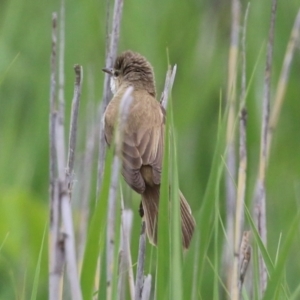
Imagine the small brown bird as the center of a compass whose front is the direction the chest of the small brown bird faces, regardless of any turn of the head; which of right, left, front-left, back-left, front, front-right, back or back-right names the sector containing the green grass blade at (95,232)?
back-left

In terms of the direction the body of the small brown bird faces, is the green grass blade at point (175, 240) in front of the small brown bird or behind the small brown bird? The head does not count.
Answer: behind

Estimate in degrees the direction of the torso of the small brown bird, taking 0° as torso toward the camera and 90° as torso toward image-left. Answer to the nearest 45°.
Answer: approximately 135°
